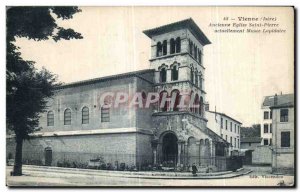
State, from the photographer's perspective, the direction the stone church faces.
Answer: facing the viewer and to the right of the viewer
